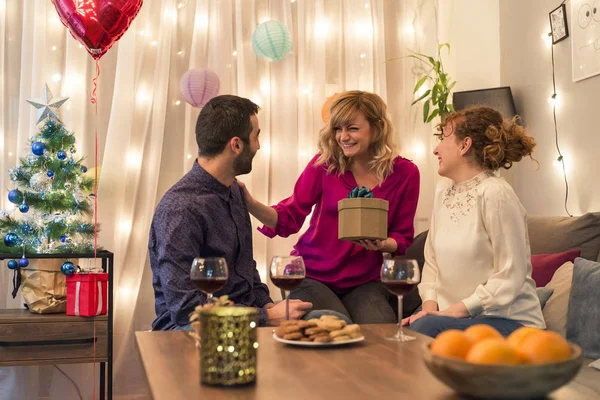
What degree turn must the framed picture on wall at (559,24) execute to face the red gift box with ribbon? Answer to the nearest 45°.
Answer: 0° — it already faces it

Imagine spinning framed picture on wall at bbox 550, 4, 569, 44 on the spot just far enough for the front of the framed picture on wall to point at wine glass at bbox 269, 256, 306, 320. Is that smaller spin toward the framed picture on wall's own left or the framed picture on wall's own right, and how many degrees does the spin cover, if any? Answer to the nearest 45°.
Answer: approximately 45° to the framed picture on wall's own left

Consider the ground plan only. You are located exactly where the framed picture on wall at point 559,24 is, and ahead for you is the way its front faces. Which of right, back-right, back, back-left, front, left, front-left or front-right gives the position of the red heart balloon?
front

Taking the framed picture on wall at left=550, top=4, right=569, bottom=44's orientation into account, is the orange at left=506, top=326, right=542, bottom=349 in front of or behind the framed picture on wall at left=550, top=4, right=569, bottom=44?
in front

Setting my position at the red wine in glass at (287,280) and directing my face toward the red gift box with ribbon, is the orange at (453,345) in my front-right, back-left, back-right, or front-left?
back-left

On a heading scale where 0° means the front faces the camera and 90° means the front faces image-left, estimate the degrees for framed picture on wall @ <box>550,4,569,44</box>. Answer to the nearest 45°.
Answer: approximately 45°

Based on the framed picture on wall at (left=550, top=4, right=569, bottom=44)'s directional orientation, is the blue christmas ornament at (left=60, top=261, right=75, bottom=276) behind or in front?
in front

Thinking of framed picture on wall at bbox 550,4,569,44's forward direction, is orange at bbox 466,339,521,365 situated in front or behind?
in front

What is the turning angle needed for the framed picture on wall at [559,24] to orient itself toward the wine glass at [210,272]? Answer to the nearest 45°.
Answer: approximately 45° to its left

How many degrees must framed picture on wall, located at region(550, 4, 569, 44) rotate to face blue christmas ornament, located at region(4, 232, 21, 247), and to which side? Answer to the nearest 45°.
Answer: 0° — it already faces it

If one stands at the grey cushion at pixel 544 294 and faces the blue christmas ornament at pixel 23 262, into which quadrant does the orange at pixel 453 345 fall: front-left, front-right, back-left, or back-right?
front-left

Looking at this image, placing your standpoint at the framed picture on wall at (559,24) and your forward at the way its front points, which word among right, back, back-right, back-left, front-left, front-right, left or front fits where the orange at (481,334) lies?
front-left

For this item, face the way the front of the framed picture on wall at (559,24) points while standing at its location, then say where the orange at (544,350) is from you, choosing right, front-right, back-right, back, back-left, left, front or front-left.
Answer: front-left
